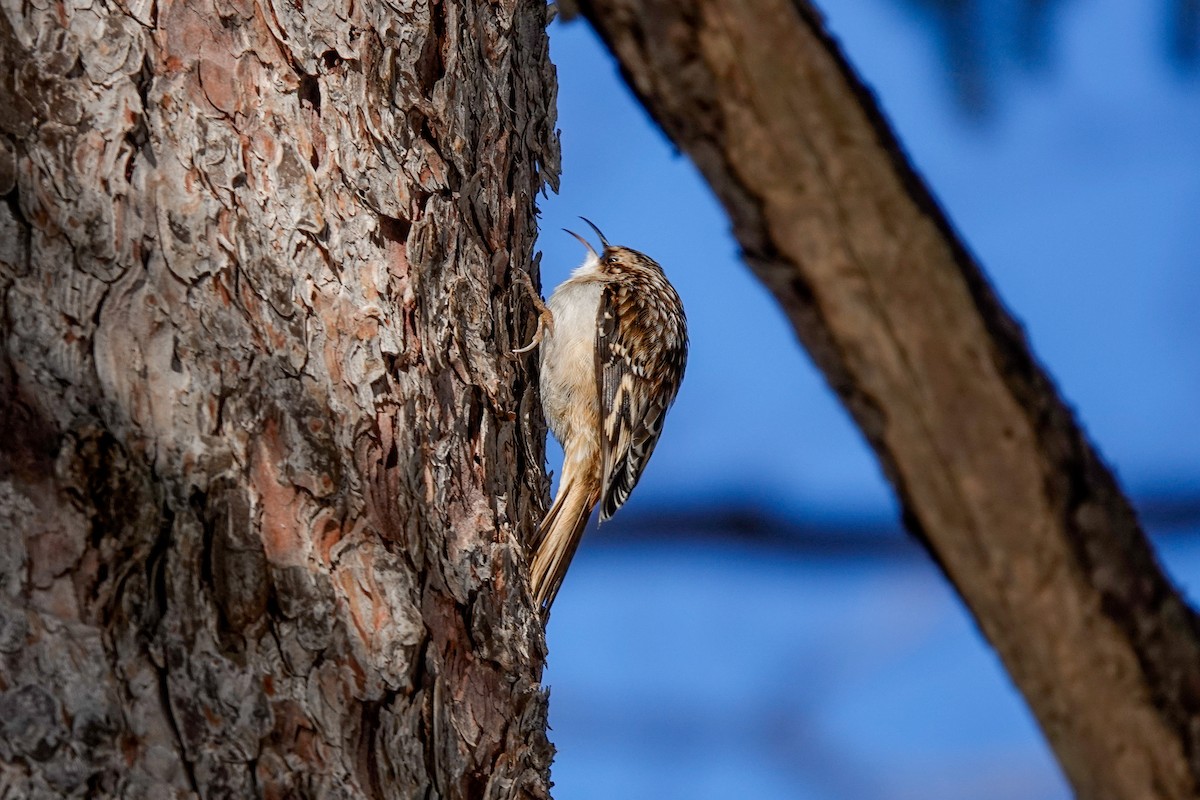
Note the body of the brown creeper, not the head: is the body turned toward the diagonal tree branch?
no

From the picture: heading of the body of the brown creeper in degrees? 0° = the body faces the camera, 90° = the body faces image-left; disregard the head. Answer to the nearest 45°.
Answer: approximately 90°
